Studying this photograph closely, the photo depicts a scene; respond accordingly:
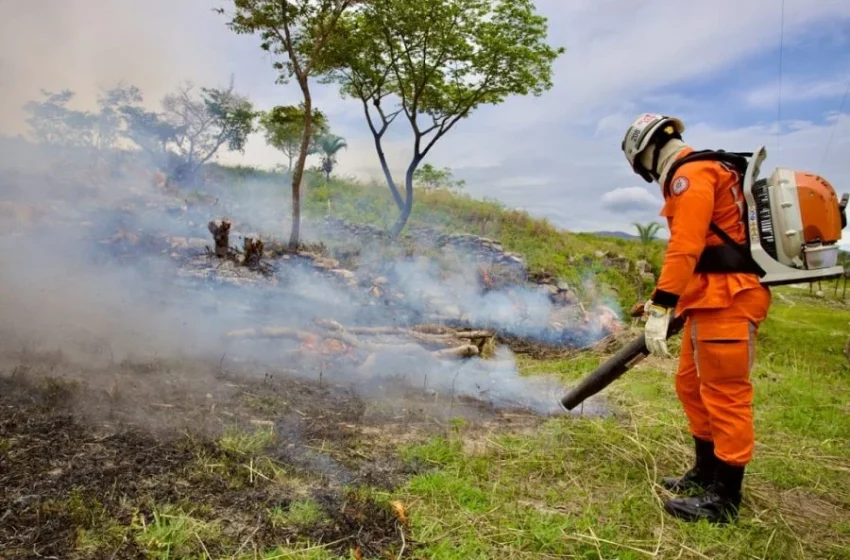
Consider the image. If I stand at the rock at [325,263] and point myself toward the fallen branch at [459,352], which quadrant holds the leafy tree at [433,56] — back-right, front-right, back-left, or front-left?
back-left

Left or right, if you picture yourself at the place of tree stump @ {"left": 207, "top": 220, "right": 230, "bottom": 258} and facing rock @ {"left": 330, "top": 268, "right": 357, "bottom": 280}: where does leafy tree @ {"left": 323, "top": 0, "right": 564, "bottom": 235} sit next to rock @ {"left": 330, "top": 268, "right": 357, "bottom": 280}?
left

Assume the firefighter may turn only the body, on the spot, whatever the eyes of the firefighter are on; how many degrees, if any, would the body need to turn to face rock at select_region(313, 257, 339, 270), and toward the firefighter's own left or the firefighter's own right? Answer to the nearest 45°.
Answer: approximately 45° to the firefighter's own right

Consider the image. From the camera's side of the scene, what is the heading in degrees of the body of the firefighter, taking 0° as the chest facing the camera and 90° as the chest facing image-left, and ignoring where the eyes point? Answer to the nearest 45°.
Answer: approximately 90°

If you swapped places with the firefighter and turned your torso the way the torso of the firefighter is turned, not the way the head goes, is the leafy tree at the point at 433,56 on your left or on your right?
on your right

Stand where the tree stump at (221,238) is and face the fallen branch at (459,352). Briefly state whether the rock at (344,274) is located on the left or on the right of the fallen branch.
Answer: left

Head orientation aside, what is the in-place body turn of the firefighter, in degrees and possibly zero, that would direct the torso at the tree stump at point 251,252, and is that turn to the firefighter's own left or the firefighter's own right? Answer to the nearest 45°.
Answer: approximately 45° to the firefighter's own right
